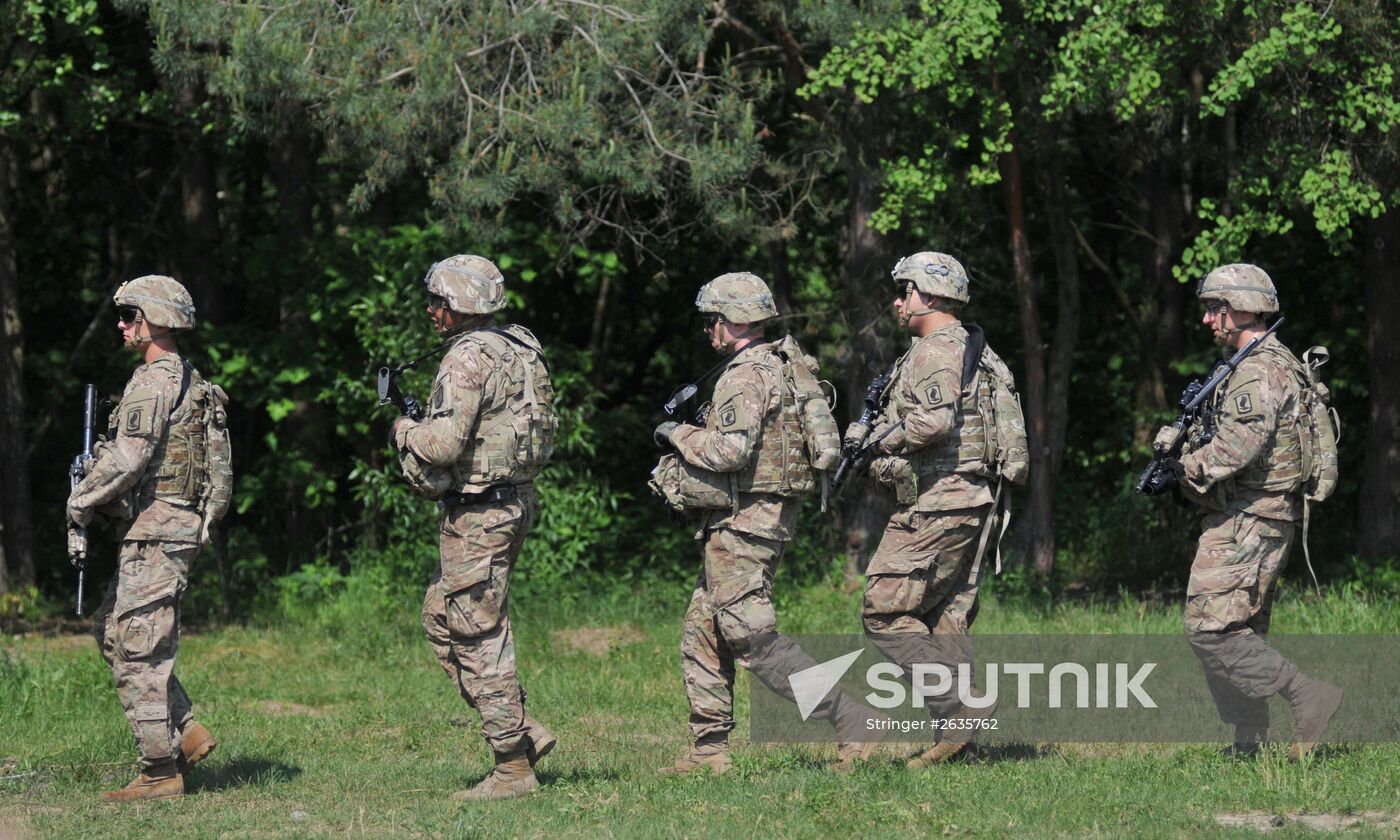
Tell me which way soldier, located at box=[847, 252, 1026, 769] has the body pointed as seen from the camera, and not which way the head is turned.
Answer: to the viewer's left

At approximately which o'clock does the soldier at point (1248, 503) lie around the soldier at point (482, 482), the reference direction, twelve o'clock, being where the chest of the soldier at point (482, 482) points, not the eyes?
the soldier at point (1248, 503) is roughly at 6 o'clock from the soldier at point (482, 482).

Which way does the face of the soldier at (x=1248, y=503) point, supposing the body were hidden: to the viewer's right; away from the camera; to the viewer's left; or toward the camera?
to the viewer's left

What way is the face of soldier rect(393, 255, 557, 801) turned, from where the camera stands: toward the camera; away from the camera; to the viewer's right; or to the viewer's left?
to the viewer's left

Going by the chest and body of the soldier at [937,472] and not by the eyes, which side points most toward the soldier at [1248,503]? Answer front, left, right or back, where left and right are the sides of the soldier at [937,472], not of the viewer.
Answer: back

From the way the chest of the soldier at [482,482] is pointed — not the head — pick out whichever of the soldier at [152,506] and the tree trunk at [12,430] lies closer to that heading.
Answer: the soldier

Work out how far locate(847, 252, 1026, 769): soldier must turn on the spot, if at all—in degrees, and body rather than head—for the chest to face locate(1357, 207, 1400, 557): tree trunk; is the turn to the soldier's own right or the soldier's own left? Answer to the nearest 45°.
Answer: approximately 135° to the soldier's own right

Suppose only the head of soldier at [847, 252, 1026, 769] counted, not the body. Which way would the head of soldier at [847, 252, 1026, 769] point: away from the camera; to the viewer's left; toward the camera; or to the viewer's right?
to the viewer's left

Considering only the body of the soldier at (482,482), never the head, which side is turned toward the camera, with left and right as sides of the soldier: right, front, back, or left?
left

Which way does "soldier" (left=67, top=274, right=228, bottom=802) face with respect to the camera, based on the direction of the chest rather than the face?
to the viewer's left

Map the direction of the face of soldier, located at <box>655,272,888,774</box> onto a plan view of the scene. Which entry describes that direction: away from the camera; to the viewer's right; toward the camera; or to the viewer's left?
to the viewer's left

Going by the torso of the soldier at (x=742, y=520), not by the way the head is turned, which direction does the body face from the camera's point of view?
to the viewer's left

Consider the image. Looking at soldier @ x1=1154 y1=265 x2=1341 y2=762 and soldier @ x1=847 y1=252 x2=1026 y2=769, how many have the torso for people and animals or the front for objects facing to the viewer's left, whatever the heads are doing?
2

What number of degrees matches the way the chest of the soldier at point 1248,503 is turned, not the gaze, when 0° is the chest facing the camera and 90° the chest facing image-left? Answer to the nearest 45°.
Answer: approximately 90°

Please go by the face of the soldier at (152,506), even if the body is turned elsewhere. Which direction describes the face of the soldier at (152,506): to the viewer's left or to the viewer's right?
to the viewer's left
